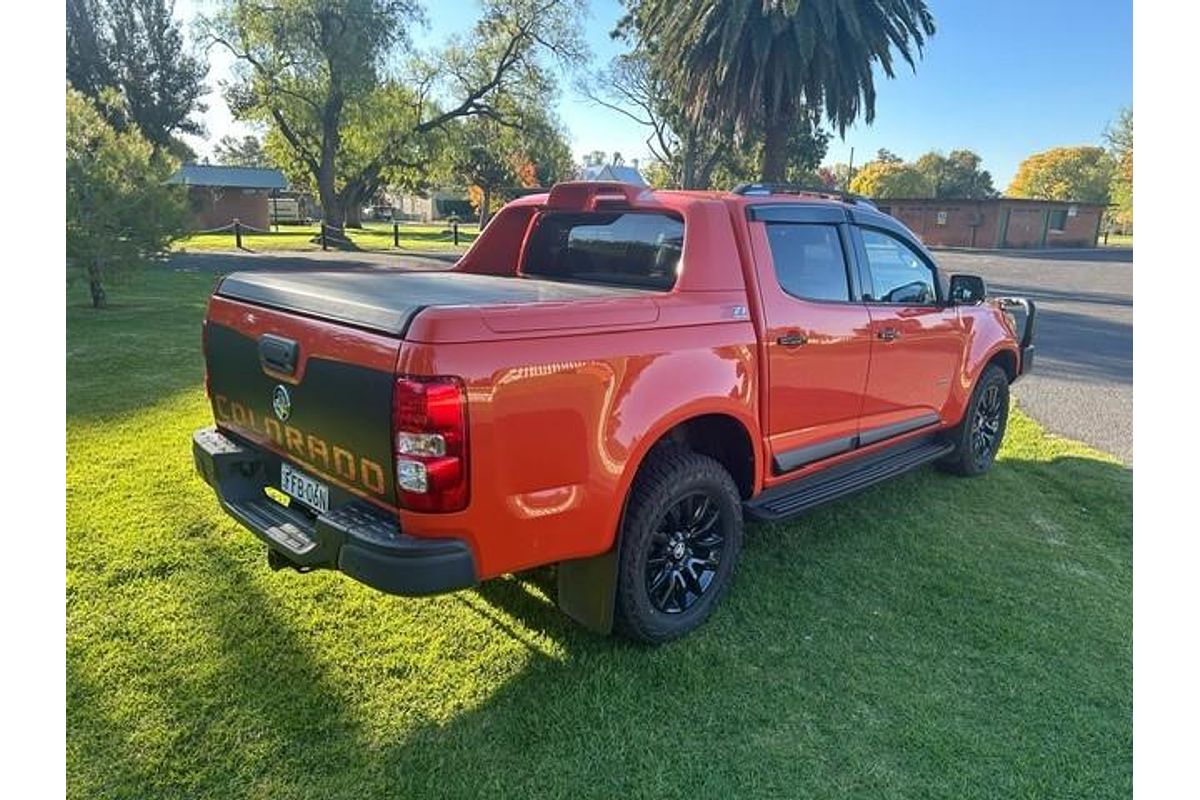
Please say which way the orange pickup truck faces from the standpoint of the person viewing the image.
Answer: facing away from the viewer and to the right of the viewer

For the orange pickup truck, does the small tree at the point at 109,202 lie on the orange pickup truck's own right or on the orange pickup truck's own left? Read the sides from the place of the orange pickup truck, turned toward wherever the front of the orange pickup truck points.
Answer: on the orange pickup truck's own left

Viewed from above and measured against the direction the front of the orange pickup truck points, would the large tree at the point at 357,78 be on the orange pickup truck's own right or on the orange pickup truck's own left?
on the orange pickup truck's own left

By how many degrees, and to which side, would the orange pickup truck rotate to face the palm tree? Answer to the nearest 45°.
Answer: approximately 45° to its left

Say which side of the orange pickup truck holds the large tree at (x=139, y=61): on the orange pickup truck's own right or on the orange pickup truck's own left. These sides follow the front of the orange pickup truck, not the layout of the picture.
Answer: on the orange pickup truck's own left

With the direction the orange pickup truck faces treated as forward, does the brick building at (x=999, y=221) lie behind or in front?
in front
